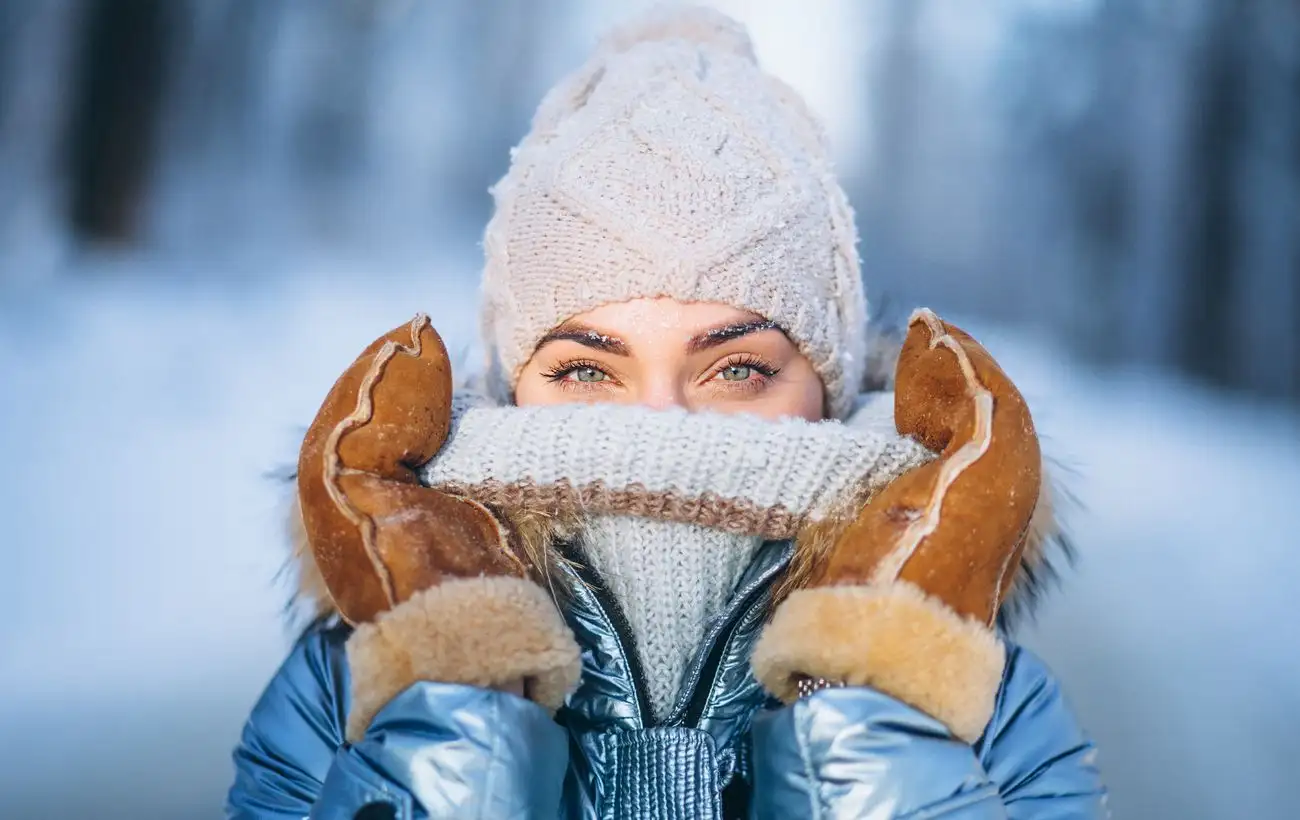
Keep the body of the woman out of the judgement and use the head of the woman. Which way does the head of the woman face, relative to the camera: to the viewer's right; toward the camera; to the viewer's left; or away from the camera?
toward the camera

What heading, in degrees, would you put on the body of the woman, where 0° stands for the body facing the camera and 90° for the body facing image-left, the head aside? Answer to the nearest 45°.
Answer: approximately 0°

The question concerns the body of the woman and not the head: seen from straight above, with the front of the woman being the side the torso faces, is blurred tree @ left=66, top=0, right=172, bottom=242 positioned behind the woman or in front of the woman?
behind
